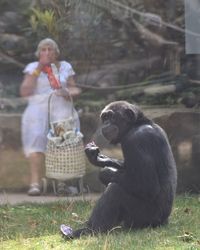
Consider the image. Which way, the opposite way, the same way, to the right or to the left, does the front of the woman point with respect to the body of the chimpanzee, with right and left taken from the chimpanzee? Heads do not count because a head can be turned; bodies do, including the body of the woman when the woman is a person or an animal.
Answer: to the left

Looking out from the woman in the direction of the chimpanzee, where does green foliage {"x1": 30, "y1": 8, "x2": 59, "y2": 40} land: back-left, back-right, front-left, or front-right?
back-left

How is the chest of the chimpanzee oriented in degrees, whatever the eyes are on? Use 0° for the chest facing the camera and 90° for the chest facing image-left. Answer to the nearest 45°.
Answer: approximately 90°

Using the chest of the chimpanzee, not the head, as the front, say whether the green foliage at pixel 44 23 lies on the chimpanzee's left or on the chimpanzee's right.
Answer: on the chimpanzee's right

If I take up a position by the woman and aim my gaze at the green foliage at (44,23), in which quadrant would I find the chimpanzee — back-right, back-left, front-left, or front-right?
back-right

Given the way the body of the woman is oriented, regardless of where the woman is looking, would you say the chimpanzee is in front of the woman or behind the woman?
in front

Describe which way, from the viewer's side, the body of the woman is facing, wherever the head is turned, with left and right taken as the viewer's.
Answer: facing the viewer

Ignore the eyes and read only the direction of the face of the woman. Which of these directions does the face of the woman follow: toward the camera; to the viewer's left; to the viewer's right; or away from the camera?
toward the camera

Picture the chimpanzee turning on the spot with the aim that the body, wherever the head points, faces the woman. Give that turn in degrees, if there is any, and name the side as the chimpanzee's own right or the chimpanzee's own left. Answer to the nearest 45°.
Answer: approximately 45° to the chimpanzee's own right

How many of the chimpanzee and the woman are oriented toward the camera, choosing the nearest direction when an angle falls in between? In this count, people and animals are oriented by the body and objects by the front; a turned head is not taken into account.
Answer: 1
